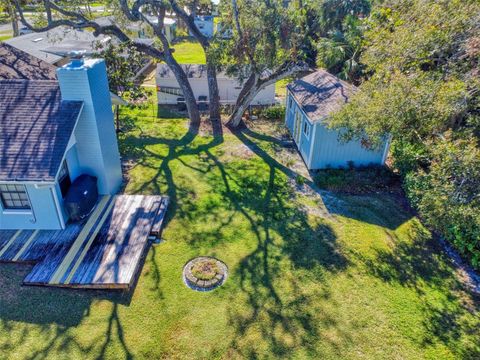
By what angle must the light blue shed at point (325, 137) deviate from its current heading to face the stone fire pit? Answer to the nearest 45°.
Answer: approximately 90° to its left

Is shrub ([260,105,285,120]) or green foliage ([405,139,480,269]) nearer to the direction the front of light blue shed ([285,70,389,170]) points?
the shrub

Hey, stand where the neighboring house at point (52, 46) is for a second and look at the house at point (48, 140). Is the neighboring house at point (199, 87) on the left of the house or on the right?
left

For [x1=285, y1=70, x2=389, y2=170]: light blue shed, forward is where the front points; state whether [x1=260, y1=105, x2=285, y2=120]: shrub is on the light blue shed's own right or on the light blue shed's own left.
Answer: on the light blue shed's own right

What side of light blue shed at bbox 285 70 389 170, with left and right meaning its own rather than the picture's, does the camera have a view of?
left

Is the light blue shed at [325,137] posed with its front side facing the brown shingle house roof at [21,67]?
yes

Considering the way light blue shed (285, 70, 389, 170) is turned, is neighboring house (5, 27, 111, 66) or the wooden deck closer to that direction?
the neighboring house

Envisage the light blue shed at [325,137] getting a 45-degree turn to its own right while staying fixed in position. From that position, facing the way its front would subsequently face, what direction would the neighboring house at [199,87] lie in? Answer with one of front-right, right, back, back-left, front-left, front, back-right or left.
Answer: front

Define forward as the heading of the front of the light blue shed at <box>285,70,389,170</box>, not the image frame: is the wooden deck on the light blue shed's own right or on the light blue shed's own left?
on the light blue shed's own left

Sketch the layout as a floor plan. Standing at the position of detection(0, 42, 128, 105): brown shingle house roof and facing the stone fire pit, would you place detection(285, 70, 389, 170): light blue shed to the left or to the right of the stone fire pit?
left
